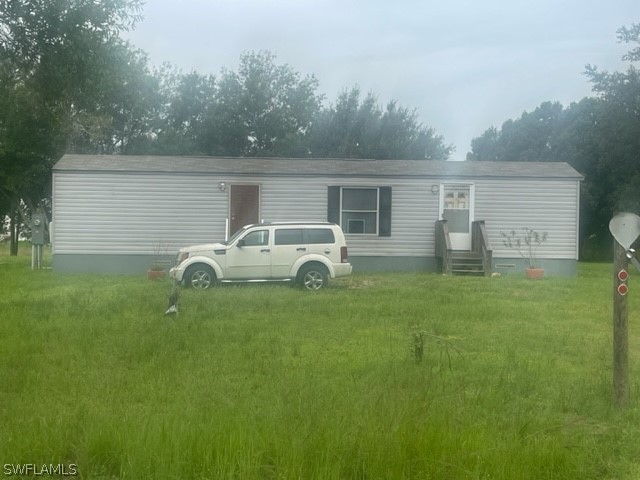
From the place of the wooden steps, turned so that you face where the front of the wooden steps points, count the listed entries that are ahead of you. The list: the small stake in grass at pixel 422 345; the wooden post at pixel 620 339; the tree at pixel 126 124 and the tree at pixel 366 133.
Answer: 2

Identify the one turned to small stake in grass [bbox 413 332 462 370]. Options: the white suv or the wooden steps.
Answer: the wooden steps

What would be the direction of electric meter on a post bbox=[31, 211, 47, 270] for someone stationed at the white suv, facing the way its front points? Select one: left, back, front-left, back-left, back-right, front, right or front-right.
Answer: front-right

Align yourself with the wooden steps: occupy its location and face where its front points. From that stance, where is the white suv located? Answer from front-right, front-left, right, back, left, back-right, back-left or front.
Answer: front-right

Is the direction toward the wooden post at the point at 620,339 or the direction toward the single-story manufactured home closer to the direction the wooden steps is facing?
the wooden post

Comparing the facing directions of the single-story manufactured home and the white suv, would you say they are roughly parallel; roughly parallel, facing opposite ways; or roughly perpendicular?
roughly perpendicular

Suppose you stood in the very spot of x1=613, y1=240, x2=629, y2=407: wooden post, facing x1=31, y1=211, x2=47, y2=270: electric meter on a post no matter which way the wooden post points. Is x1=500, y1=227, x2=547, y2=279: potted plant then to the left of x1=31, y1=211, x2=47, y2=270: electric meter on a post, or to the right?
right

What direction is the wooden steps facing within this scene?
toward the camera

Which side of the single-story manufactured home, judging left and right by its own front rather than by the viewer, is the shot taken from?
front

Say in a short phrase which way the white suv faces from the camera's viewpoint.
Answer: facing to the left of the viewer

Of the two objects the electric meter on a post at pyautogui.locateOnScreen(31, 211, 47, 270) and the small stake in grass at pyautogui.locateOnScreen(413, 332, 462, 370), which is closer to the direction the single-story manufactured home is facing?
the small stake in grass

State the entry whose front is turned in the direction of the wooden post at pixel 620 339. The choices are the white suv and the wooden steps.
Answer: the wooden steps

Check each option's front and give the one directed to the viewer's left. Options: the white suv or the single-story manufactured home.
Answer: the white suv

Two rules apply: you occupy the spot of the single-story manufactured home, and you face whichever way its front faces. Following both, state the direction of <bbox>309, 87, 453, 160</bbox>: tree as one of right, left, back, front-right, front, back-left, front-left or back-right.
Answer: back

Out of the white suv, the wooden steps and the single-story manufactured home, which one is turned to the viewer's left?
the white suv
